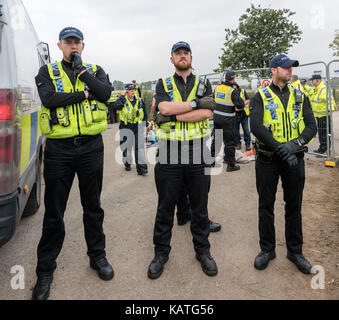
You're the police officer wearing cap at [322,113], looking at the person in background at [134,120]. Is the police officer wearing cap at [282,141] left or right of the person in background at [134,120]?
left

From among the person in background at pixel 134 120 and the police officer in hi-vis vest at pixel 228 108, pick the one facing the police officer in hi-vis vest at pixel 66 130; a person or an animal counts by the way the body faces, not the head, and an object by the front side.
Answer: the person in background

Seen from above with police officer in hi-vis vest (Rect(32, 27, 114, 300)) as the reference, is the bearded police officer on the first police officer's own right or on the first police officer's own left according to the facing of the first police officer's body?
on the first police officer's own left

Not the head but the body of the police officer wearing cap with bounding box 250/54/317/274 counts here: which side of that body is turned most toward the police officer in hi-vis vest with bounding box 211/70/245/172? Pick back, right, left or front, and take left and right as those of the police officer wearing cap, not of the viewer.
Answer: back

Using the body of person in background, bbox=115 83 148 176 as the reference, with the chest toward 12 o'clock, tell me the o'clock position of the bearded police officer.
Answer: The bearded police officer is roughly at 12 o'clock from the person in background.

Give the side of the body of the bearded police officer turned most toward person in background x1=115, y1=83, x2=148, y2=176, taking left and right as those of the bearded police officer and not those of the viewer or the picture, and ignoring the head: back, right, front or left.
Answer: back

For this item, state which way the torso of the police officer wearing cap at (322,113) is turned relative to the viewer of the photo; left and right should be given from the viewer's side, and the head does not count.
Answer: facing to the left of the viewer

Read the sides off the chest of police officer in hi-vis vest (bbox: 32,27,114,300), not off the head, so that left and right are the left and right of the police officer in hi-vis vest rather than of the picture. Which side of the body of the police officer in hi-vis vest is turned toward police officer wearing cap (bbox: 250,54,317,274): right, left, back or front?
left

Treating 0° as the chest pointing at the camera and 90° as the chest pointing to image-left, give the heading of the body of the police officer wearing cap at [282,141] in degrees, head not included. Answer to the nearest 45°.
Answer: approximately 0°

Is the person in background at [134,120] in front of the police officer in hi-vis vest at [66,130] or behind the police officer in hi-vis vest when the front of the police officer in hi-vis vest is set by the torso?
behind
